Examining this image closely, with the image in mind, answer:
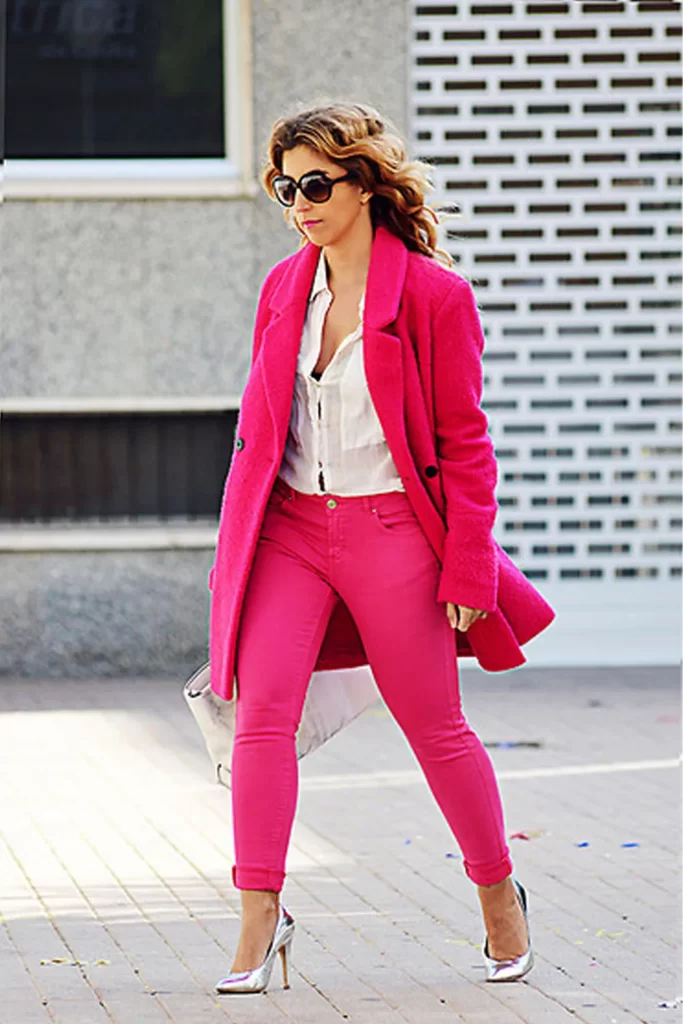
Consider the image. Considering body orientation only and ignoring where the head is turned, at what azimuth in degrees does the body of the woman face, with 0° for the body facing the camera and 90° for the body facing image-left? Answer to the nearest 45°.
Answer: approximately 45°

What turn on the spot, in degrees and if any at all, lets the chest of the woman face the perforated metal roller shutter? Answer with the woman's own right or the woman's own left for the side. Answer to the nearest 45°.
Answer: approximately 135° to the woman's own right

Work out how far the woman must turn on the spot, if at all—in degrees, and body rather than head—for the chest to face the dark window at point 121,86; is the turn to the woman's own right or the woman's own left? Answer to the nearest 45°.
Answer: approximately 135° to the woman's own right

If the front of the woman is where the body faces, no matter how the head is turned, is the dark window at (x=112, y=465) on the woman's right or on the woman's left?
on the woman's right
